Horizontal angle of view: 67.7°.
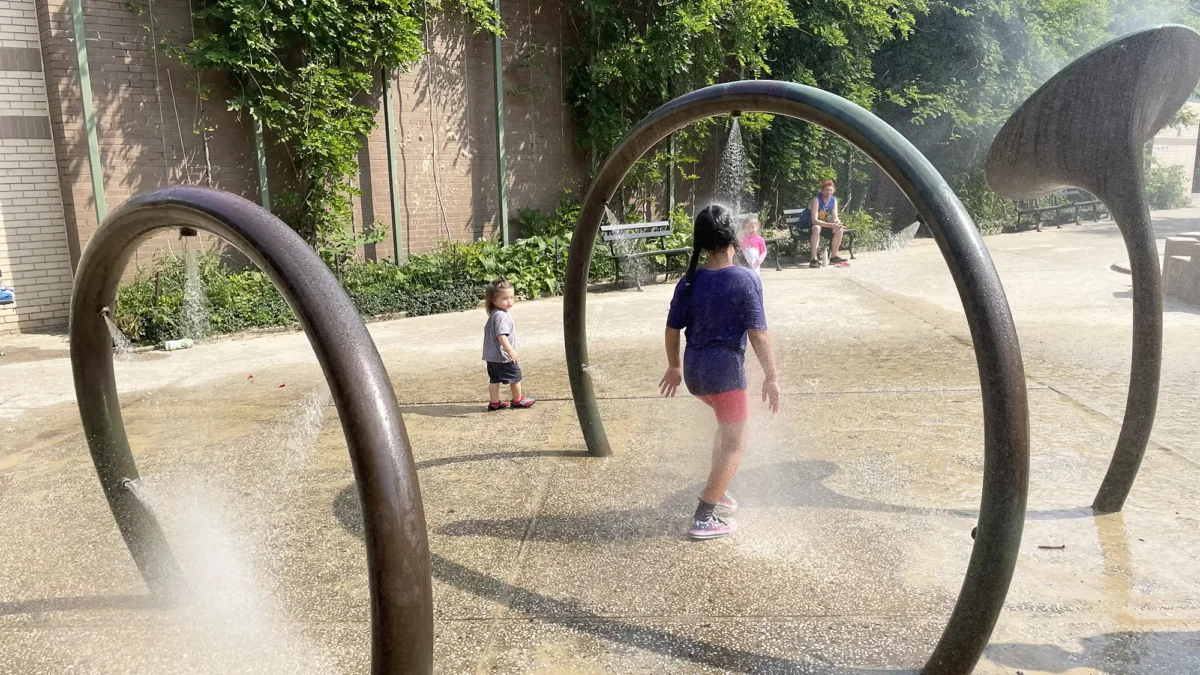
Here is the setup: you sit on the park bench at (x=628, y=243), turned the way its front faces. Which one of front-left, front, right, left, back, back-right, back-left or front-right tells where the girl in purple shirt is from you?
front-right

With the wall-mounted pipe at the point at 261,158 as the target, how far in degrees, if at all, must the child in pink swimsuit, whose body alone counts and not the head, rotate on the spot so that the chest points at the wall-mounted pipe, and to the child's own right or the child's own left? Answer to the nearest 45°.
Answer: approximately 135° to the child's own right

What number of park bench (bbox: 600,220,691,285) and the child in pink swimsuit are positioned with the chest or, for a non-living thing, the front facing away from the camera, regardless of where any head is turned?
0

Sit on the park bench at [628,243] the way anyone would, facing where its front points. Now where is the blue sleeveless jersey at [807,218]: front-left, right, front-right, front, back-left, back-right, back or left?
left

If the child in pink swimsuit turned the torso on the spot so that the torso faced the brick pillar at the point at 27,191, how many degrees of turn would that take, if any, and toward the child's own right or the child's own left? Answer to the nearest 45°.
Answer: approximately 90° to the child's own right

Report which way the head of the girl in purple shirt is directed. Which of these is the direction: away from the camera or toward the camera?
away from the camera

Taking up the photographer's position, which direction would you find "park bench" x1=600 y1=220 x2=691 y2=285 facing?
facing the viewer and to the right of the viewer

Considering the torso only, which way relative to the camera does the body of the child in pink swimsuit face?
toward the camera

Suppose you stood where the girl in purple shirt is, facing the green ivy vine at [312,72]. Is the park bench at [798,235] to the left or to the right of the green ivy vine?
right

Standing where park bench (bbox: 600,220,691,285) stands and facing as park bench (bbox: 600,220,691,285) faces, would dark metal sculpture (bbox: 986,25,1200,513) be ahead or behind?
ahead

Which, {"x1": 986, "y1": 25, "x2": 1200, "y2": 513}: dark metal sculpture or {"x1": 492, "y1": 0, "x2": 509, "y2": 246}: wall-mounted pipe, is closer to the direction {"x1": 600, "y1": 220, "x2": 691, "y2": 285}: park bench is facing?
the dark metal sculpture
